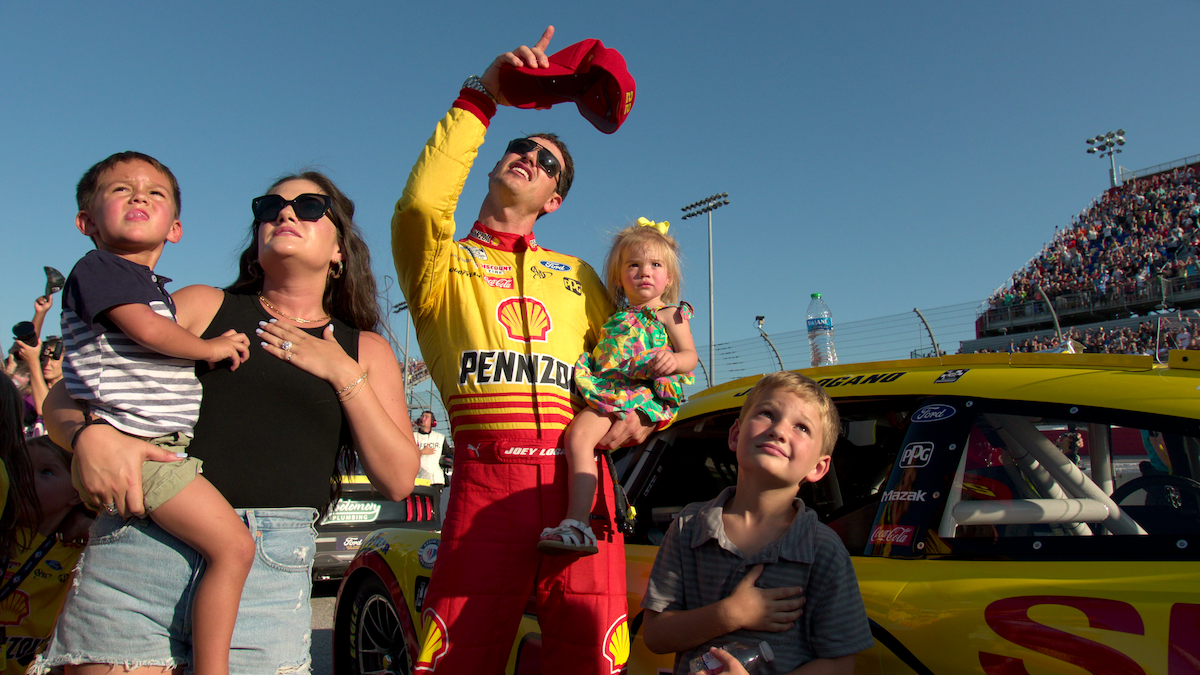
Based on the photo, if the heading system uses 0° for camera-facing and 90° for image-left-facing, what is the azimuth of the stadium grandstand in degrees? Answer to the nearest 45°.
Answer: approximately 45°

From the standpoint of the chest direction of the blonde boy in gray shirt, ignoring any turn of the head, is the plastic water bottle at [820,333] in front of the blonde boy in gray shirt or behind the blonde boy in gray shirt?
behind

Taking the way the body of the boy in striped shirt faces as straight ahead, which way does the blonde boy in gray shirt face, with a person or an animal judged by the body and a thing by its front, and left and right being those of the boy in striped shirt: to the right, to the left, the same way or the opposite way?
to the right

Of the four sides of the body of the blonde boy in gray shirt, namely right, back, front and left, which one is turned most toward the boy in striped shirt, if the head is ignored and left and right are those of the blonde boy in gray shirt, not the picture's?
right

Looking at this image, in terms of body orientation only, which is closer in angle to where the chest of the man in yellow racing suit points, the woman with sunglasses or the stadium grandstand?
the woman with sunglasses

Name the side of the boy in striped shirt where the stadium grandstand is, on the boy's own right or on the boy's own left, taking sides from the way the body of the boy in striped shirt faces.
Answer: on the boy's own left

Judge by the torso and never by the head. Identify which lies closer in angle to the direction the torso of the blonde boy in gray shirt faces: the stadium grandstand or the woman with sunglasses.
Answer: the woman with sunglasses

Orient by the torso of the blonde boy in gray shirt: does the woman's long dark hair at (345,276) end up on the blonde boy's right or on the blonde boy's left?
on the blonde boy's right

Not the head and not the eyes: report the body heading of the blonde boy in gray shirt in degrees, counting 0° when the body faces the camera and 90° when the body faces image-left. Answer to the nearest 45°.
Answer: approximately 0°
